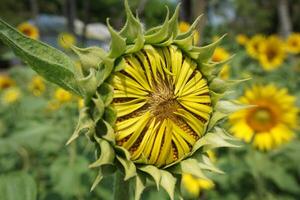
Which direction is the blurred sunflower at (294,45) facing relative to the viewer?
toward the camera

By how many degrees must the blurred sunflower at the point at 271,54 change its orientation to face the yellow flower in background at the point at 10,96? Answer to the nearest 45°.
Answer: approximately 45° to its right

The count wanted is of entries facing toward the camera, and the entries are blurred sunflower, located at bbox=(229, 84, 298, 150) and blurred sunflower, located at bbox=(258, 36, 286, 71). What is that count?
2

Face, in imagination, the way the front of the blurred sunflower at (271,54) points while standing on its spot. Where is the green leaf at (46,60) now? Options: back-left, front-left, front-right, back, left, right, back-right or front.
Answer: front

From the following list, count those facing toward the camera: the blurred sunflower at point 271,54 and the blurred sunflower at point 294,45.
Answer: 2

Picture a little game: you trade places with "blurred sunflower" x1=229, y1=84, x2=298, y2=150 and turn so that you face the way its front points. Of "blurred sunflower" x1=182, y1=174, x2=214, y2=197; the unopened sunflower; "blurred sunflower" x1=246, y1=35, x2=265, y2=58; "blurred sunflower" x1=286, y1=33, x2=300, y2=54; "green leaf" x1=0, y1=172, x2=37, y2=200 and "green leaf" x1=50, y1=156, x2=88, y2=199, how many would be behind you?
2

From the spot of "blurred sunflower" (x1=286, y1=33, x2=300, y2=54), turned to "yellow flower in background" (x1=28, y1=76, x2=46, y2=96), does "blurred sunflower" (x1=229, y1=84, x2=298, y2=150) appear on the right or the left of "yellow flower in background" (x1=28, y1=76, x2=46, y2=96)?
left

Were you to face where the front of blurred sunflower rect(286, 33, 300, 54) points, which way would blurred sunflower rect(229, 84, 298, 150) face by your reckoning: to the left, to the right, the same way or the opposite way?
the same way

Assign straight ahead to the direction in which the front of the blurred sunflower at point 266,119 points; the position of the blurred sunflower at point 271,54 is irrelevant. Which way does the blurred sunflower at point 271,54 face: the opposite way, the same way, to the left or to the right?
the same way

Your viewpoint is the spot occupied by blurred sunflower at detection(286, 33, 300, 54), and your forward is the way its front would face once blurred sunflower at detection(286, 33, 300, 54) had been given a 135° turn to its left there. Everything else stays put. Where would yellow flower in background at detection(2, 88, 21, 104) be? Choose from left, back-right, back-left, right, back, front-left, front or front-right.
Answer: back

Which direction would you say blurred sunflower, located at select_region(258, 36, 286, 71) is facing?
toward the camera

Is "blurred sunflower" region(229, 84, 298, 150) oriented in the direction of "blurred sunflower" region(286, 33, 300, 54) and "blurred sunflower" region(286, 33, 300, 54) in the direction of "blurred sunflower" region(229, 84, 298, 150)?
no

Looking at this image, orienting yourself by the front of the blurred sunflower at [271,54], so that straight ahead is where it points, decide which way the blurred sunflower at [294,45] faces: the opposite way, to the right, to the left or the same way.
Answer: the same way

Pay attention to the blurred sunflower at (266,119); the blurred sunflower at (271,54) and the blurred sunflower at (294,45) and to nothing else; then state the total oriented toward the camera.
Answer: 3

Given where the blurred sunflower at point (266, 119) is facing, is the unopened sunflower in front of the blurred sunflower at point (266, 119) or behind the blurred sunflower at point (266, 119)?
in front

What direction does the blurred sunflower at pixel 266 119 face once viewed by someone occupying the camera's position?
facing the viewer

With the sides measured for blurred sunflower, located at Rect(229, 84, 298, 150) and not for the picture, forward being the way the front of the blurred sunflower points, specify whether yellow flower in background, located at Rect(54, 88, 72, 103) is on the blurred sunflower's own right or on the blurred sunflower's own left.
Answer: on the blurred sunflower's own right
